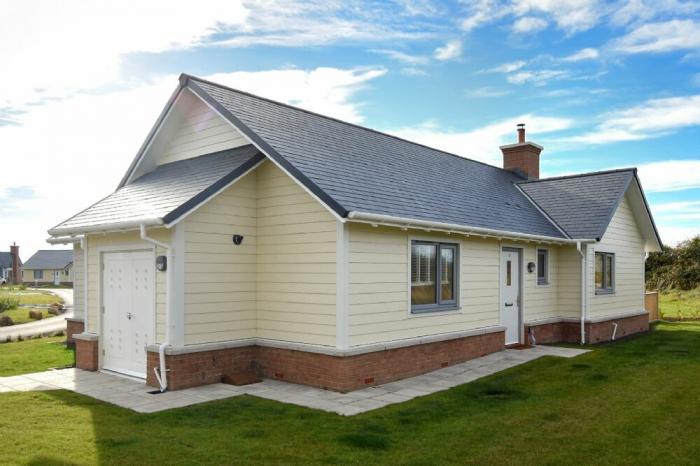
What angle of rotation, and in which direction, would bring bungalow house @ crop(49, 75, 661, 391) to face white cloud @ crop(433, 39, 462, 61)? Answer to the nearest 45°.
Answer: approximately 90° to its left

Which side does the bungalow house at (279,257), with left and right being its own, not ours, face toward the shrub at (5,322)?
back

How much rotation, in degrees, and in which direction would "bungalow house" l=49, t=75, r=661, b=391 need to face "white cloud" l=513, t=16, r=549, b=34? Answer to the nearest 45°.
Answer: approximately 90° to its left

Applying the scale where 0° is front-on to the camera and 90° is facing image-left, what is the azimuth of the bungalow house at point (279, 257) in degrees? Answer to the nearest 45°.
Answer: approximately 315°

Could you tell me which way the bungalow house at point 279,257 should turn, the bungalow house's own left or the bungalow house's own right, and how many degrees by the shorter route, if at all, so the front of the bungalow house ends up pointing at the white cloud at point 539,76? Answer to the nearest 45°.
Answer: approximately 90° to the bungalow house's own left
